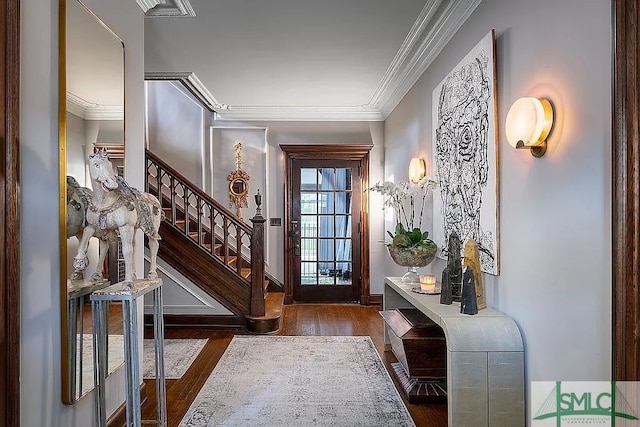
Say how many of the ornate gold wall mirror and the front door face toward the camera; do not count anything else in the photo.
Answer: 2

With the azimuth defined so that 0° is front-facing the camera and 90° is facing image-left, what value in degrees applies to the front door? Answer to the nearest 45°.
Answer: approximately 0°

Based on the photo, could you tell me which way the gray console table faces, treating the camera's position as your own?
facing to the left of the viewer

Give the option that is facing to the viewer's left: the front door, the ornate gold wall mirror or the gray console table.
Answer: the gray console table

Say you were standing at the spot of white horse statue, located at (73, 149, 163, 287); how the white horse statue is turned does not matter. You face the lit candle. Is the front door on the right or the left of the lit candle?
left
